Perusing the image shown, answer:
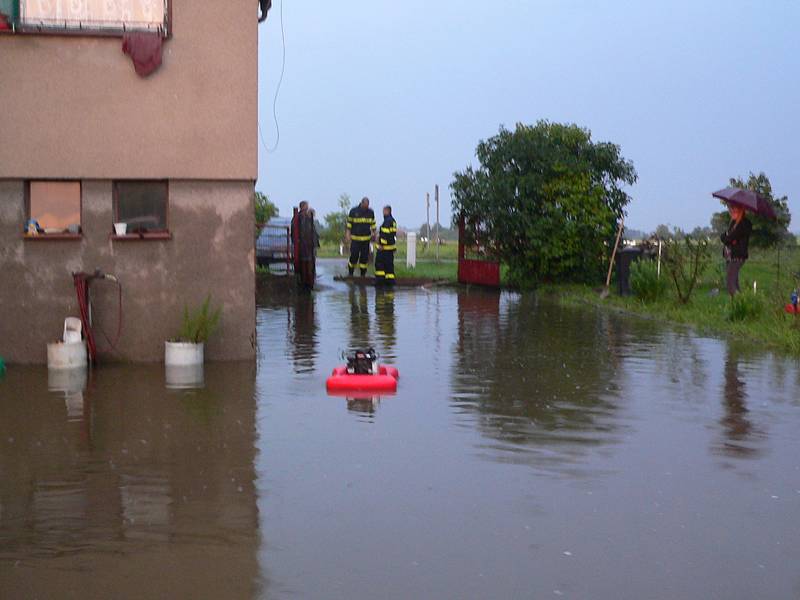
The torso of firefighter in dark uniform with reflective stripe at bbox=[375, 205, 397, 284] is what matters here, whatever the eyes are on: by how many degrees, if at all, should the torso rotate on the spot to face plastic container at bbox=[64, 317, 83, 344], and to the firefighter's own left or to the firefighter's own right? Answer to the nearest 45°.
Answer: approximately 45° to the firefighter's own left

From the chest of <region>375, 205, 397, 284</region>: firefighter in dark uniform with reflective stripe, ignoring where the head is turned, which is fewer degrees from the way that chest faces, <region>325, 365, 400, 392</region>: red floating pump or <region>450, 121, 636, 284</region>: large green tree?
the red floating pump

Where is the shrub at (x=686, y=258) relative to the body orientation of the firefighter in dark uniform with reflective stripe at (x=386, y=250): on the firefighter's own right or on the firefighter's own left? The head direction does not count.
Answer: on the firefighter's own left

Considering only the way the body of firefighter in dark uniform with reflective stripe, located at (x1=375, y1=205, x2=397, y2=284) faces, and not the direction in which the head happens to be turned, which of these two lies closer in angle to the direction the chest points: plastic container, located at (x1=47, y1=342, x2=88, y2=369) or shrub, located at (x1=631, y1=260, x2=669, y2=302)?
the plastic container

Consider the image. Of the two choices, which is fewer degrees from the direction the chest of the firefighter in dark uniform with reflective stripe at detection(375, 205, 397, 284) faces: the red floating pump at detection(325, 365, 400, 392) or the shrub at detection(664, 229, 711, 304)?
the red floating pump

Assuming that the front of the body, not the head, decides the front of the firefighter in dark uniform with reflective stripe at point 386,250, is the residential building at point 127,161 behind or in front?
in front

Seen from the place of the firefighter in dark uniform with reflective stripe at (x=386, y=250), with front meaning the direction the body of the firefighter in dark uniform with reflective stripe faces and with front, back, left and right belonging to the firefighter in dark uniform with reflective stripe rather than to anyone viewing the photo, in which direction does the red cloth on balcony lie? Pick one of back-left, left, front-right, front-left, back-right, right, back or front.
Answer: front-left

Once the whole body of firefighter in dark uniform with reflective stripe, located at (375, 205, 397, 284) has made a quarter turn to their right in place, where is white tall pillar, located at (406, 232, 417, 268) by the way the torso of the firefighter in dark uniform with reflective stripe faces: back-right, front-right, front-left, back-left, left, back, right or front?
front-right

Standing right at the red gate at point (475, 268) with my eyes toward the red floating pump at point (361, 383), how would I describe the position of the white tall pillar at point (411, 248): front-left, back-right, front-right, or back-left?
back-right

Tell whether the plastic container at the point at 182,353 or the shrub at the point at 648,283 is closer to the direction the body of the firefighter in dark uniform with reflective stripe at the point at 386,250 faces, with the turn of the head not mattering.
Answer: the plastic container

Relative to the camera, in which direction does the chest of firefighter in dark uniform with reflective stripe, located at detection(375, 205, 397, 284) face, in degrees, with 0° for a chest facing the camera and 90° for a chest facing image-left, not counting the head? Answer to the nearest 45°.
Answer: approximately 45°
